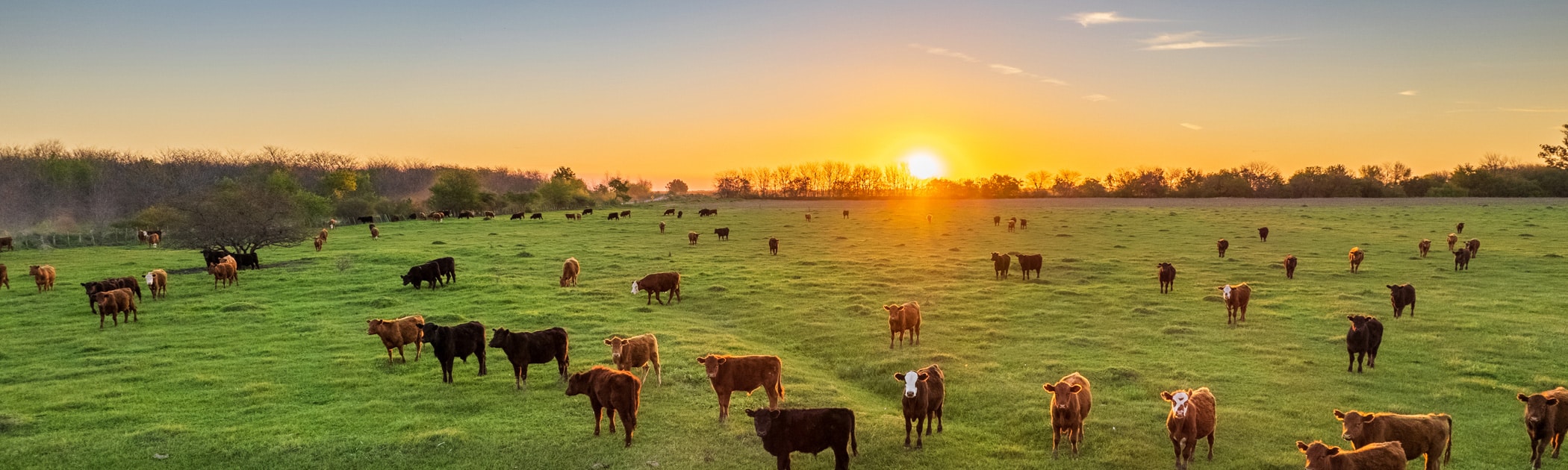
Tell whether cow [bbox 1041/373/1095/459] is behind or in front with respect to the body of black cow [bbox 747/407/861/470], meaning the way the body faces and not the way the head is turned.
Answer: behind

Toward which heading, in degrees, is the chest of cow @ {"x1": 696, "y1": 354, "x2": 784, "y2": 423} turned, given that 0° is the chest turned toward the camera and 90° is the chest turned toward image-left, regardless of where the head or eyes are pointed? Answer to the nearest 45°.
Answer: approximately 90°

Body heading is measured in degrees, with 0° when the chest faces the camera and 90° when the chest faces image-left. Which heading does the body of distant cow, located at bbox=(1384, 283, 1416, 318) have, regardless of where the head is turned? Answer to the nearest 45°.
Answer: approximately 45°

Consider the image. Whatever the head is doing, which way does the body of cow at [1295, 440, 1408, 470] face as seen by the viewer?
to the viewer's left

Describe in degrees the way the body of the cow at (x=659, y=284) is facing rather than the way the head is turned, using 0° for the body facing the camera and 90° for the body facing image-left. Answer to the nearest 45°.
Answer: approximately 90°

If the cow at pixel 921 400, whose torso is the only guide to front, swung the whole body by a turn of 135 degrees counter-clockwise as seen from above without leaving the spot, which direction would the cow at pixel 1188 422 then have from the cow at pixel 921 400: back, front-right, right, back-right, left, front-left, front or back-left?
front
